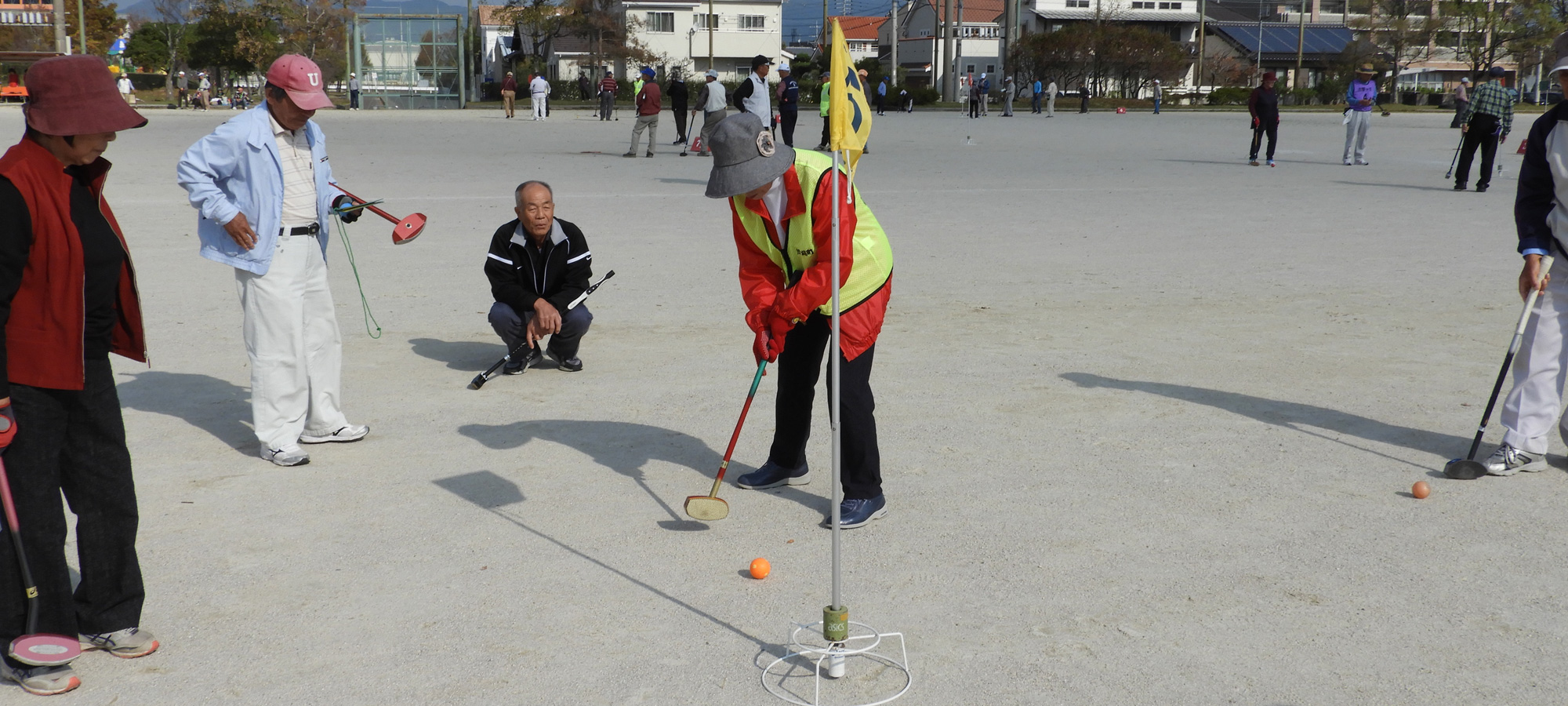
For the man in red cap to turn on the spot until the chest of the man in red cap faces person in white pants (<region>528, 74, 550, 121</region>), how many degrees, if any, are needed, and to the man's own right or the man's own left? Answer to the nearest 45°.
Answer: approximately 135° to the man's own left

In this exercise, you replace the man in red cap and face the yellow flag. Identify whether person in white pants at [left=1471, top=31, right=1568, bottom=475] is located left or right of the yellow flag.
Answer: left

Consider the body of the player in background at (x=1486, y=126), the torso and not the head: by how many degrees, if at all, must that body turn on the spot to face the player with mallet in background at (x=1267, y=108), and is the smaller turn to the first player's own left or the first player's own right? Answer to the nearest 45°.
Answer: approximately 45° to the first player's own left

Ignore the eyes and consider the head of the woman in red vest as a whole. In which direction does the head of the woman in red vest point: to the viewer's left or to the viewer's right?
to the viewer's right

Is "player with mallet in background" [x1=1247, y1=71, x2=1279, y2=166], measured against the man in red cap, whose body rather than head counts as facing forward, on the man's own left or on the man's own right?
on the man's own left

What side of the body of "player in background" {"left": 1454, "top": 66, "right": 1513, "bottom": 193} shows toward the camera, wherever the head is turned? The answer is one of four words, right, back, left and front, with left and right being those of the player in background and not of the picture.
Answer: back

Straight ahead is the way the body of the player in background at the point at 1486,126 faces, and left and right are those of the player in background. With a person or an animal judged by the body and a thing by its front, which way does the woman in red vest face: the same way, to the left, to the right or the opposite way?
to the right

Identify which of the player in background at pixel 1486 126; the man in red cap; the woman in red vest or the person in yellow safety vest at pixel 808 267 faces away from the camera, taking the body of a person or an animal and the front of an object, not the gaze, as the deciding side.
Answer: the player in background
